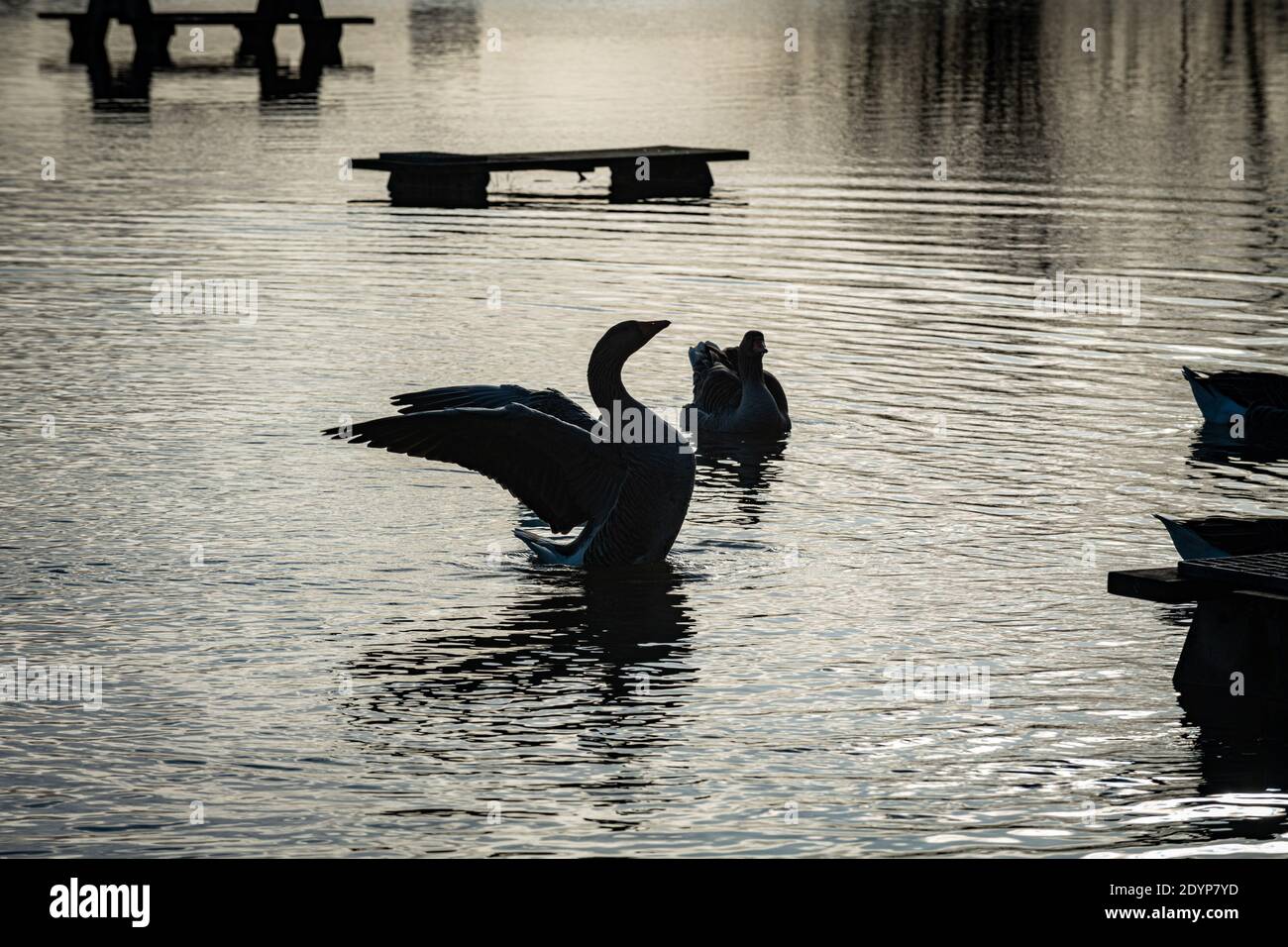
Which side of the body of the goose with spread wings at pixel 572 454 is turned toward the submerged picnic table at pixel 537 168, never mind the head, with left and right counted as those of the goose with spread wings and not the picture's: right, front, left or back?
left

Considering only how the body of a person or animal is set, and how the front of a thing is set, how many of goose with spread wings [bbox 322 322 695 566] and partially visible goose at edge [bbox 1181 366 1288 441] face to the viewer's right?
2

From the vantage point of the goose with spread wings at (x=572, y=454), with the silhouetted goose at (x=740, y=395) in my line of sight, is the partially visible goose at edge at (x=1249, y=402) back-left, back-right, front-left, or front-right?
front-right

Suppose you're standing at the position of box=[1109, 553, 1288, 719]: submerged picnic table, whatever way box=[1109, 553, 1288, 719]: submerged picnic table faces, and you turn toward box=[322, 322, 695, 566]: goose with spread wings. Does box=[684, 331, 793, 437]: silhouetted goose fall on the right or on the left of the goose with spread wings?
right

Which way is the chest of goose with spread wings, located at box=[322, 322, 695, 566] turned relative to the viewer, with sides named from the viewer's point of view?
facing to the right of the viewer

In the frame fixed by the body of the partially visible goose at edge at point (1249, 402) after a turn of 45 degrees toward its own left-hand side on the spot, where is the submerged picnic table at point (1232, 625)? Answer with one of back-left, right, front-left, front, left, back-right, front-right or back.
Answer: back-right

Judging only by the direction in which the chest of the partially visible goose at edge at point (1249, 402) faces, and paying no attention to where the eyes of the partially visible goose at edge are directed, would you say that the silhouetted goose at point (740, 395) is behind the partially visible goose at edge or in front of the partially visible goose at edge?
behind

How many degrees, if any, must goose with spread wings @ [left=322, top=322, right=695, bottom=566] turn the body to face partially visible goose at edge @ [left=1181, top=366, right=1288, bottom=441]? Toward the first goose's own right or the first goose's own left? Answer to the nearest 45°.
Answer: approximately 45° to the first goose's own left

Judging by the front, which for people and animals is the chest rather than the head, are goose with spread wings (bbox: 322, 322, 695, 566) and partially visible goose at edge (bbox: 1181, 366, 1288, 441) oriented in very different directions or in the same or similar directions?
same or similar directions

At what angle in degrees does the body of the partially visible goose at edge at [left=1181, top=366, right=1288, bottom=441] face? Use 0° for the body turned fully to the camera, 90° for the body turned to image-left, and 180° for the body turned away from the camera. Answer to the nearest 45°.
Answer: approximately 270°

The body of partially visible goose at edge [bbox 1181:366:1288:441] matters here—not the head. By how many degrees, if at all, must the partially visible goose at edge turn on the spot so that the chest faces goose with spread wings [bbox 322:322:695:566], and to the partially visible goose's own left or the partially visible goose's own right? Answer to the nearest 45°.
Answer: approximately 135° to the partially visible goose's own right
